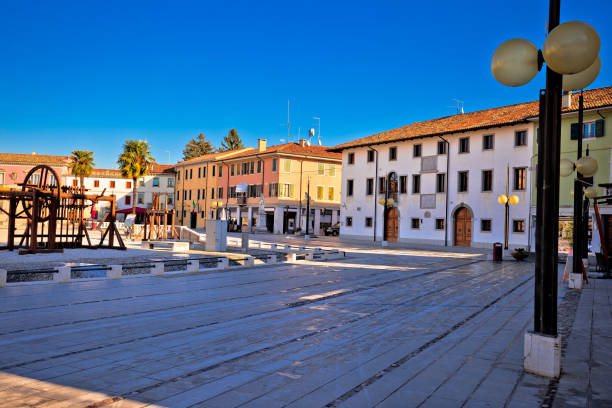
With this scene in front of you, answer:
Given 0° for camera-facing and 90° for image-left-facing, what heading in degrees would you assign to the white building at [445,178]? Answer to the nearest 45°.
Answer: approximately 45°

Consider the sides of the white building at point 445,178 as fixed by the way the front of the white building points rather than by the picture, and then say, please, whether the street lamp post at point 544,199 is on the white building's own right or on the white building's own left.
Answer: on the white building's own left

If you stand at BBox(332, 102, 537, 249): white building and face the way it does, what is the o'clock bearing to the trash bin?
The trash bin is roughly at 10 o'clock from the white building.

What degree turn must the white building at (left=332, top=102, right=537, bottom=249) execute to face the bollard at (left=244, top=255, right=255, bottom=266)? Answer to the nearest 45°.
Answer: approximately 45° to its left

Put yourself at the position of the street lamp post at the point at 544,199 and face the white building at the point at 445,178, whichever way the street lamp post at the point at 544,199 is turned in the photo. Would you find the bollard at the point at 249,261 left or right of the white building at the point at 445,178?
left
